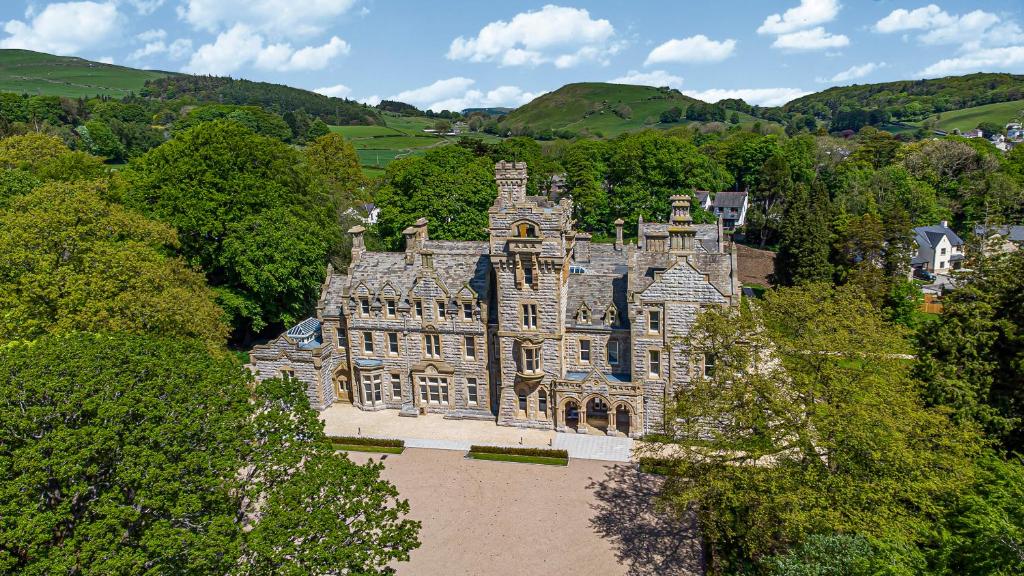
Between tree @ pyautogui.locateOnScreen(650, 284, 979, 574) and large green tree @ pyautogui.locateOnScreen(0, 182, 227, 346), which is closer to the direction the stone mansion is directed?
the tree

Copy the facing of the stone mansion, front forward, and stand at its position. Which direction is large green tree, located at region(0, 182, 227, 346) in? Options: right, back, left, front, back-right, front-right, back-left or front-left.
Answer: right

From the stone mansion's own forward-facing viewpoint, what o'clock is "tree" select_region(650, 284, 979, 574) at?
The tree is roughly at 11 o'clock from the stone mansion.

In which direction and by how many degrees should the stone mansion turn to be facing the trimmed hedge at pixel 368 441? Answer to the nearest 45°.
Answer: approximately 90° to its right

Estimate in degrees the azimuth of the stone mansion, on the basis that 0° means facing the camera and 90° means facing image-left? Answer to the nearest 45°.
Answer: approximately 0°

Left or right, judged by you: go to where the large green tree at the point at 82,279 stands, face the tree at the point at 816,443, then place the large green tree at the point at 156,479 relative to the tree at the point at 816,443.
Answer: right

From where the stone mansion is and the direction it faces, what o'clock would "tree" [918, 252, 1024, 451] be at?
The tree is roughly at 10 o'clock from the stone mansion.

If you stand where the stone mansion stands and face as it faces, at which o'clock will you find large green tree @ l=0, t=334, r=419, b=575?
The large green tree is roughly at 1 o'clock from the stone mansion.
